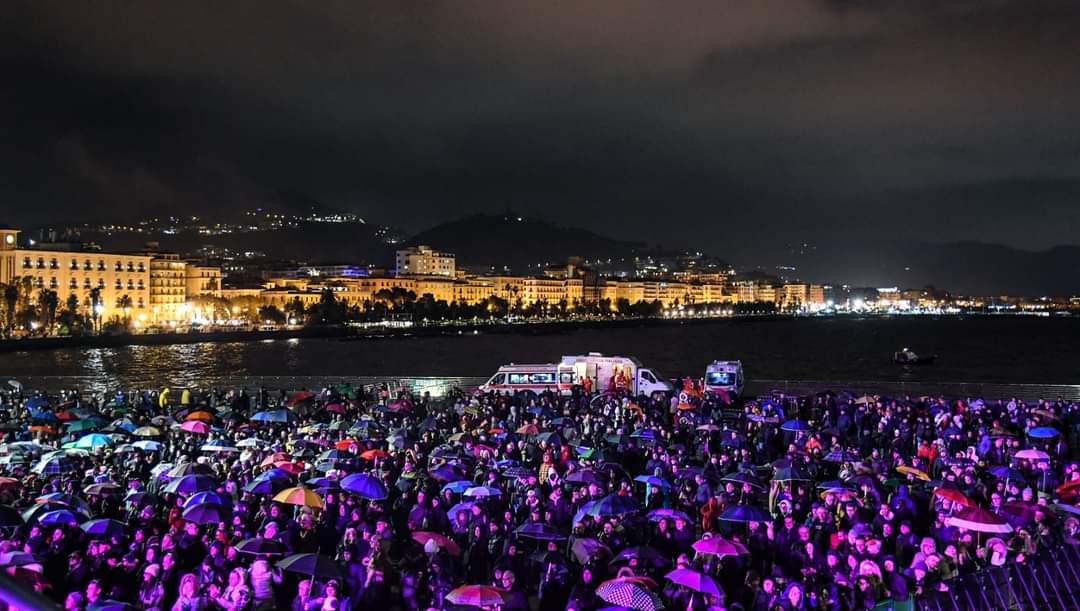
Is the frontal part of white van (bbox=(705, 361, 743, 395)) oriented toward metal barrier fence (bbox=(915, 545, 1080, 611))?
yes

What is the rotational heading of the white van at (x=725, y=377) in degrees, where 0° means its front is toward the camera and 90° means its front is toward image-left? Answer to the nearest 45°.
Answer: approximately 0°

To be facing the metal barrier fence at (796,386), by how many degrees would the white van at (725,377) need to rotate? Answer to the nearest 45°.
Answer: approximately 135° to its left
